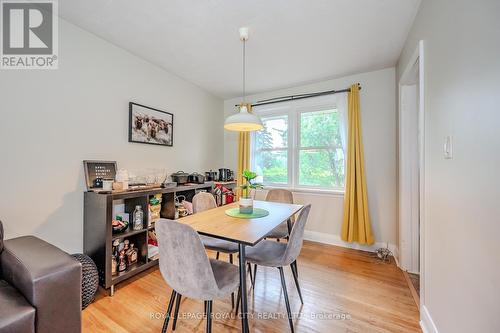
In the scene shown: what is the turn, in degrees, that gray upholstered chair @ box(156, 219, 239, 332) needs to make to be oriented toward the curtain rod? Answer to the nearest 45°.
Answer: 0° — it already faces it

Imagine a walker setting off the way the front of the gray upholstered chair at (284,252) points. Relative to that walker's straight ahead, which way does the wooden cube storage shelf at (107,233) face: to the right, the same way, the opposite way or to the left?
the opposite way

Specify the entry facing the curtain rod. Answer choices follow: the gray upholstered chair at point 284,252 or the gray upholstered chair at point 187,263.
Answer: the gray upholstered chair at point 187,263

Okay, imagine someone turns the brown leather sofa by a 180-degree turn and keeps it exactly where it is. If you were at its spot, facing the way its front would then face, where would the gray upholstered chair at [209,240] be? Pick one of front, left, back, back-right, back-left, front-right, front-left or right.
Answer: back-right

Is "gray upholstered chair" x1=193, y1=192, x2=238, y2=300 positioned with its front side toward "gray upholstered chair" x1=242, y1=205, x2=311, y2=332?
yes

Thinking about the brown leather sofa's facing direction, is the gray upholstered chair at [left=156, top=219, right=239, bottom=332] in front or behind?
in front

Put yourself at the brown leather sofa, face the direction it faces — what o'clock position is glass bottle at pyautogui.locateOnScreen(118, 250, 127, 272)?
The glass bottle is roughly at 9 o'clock from the brown leather sofa.

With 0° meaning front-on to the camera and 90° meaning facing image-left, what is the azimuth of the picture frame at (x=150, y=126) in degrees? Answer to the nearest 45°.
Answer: approximately 315°

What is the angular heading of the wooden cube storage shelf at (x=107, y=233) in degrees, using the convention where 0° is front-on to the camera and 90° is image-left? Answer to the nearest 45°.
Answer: approximately 315°

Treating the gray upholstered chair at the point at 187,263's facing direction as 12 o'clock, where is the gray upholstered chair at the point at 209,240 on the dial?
the gray upholstered chair at the point at 209,240 is roughly at 11 o'clock from the gray upholstered chair at the point at 187,263.

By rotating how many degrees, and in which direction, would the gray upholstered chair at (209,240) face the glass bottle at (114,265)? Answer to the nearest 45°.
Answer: approximately 135° to its right

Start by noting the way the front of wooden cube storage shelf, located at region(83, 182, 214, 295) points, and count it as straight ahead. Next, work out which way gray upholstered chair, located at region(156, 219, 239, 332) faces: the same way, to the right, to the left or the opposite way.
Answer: to the left

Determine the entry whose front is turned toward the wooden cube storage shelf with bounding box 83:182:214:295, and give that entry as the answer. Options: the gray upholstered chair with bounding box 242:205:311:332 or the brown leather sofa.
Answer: the gray upholstered chair

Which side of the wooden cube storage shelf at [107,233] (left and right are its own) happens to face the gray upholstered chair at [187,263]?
front
